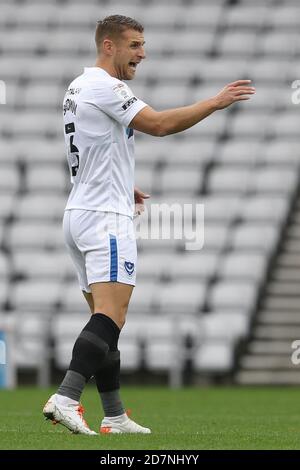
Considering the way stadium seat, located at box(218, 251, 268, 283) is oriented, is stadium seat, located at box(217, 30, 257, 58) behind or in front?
behind

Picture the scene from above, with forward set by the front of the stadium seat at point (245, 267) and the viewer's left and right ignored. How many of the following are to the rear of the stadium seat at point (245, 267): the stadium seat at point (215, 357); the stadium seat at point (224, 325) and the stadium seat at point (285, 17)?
1

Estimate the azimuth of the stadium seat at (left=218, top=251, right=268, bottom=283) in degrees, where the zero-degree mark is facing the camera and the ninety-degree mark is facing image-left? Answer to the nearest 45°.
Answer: approximately 0°

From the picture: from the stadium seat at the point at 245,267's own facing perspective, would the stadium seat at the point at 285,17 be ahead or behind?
behind

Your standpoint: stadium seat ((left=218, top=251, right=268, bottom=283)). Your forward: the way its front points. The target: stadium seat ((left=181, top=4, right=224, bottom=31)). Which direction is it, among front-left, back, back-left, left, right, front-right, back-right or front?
back

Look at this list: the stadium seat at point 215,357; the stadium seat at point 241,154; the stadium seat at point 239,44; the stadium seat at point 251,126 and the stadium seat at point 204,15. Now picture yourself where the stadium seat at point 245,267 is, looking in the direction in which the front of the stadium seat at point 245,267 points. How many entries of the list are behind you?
4

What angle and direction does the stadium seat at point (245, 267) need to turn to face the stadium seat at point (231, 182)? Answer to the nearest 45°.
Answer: approximately 180°

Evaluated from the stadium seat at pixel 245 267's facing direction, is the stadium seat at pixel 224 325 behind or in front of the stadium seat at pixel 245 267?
in front

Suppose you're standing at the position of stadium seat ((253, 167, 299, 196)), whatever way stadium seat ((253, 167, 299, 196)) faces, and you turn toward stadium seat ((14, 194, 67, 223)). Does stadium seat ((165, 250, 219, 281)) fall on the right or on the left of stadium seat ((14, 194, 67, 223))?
left

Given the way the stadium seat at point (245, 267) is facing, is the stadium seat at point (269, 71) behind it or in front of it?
behind

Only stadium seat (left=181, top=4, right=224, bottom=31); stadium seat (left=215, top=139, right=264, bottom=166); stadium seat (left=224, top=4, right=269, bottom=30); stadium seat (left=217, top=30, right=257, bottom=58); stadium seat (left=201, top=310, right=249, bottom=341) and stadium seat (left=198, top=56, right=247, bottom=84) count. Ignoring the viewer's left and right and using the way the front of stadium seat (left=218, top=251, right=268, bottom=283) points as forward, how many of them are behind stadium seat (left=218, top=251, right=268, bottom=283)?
5

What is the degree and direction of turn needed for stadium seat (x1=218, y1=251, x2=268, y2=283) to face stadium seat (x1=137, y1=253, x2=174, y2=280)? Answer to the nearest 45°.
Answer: approximately 90° to its right

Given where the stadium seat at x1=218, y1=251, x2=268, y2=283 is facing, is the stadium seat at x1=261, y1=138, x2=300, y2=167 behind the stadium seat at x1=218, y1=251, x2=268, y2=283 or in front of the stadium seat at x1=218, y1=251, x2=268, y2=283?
behind
